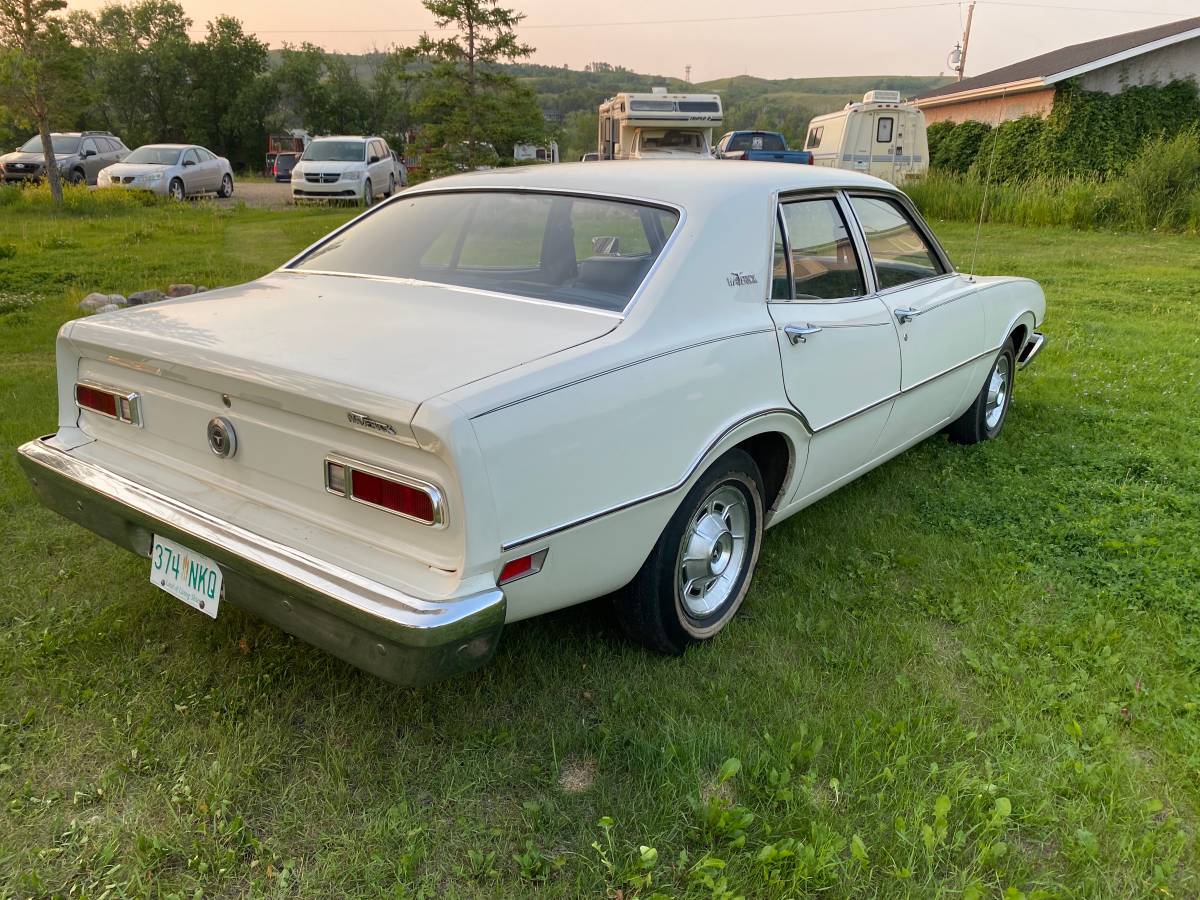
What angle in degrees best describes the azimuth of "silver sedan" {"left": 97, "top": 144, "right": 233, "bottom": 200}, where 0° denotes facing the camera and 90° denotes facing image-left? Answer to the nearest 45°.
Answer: approximately 45°

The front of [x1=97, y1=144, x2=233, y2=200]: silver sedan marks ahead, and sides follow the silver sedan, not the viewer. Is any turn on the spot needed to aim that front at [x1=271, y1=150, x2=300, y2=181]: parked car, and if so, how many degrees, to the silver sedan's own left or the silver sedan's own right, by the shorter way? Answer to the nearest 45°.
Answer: approximately 135° to the silver sedan's own right

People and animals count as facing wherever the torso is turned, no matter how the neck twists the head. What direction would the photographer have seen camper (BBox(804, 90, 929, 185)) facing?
facing away from the viewer and to the left of the viewer

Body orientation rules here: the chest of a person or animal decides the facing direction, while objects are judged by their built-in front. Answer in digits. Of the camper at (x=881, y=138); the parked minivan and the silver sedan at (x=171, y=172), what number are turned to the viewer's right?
0

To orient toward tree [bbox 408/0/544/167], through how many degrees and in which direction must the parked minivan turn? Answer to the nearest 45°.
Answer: approximately 135° to its left

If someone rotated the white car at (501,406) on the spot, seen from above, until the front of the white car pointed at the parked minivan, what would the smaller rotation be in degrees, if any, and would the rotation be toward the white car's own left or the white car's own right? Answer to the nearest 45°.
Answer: approximately 45° to the white car's own left

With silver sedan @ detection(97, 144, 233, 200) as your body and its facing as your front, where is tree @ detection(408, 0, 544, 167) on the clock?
The tree is roughly at 8 o'clock from the silver sedan.

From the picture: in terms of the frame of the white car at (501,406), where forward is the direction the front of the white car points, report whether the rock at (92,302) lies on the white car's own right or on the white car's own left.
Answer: on the white car's own left

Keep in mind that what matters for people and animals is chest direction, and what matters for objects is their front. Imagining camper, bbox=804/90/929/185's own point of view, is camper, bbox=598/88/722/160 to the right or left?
on its left

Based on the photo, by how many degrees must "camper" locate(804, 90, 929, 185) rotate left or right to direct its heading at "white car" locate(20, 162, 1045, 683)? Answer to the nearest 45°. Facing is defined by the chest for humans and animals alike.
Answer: approximately 135° to its left

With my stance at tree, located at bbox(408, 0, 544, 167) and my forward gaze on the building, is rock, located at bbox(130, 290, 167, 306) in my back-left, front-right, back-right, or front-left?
back-right

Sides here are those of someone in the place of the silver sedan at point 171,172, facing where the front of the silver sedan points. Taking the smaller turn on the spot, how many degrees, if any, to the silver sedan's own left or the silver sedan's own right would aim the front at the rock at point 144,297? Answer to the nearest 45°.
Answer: approximately 45° to the silver sedan's own left

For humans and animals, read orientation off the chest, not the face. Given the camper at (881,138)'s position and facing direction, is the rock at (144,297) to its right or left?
on its left

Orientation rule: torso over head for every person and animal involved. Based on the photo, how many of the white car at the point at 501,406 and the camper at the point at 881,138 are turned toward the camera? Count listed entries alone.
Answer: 0

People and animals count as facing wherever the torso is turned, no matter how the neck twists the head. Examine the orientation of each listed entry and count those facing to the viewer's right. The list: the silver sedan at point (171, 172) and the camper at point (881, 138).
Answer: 0

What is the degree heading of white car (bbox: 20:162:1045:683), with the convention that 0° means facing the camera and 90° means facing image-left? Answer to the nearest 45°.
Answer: approximately 225°

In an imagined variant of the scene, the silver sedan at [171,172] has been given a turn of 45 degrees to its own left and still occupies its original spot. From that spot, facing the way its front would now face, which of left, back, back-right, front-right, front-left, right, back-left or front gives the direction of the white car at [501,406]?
front

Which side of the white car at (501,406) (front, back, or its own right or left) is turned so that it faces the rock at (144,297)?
left
